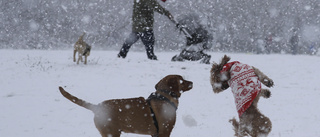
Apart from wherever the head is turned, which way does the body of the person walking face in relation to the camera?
to the viewer's right

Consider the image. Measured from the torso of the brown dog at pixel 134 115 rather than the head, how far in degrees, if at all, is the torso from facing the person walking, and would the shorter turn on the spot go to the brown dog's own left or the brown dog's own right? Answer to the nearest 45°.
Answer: approximately 90° to the brown dog's own left

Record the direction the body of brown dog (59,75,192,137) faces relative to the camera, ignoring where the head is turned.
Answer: to the viewer's right

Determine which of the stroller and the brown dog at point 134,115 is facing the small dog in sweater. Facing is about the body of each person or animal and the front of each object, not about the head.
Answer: the brown dog

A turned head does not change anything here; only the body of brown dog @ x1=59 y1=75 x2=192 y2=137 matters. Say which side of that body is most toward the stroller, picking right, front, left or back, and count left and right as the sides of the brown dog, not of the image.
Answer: left

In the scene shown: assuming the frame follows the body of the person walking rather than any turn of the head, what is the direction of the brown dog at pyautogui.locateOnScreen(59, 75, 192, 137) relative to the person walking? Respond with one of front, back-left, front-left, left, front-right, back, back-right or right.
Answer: right

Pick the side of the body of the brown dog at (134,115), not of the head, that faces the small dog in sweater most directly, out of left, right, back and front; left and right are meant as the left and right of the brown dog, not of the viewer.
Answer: front

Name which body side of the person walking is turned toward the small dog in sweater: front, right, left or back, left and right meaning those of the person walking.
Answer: right
